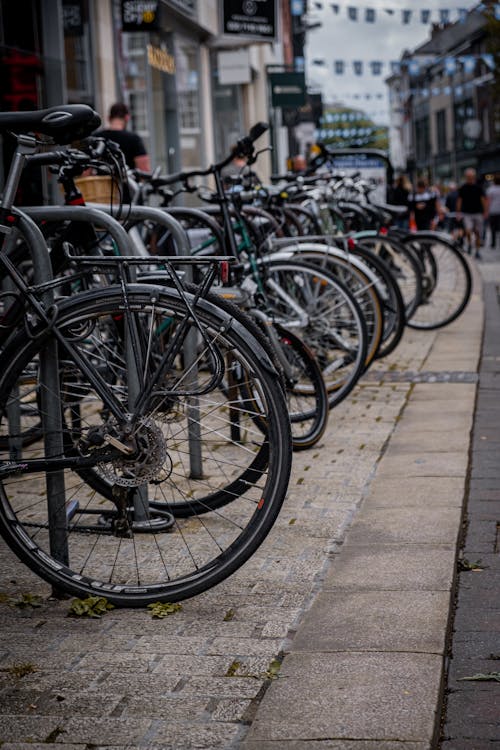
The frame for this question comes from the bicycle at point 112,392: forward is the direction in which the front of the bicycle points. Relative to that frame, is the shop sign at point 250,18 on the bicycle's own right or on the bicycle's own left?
on the bicycle's own right

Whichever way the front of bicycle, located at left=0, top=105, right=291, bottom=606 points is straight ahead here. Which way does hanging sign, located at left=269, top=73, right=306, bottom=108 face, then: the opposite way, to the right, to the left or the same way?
to the left

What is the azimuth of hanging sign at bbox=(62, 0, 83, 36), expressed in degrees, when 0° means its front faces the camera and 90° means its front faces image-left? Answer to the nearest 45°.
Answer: approximately 0°

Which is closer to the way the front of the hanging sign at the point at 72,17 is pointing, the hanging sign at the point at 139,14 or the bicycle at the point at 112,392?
the bicycle

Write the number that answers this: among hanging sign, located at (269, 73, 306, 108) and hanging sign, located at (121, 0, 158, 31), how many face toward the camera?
2

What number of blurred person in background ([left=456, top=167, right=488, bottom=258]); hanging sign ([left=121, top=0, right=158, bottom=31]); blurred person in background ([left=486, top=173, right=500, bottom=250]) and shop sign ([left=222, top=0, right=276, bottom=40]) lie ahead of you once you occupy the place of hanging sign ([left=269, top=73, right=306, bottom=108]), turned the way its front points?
2

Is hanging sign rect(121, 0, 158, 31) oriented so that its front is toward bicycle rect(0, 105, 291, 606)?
yes

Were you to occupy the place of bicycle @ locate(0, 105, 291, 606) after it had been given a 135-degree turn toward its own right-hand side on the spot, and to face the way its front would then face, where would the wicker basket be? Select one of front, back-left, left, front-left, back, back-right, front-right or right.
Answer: front-left

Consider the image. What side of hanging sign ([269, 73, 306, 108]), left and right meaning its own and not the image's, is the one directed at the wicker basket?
front

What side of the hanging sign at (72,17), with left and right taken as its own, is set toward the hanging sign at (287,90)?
back
